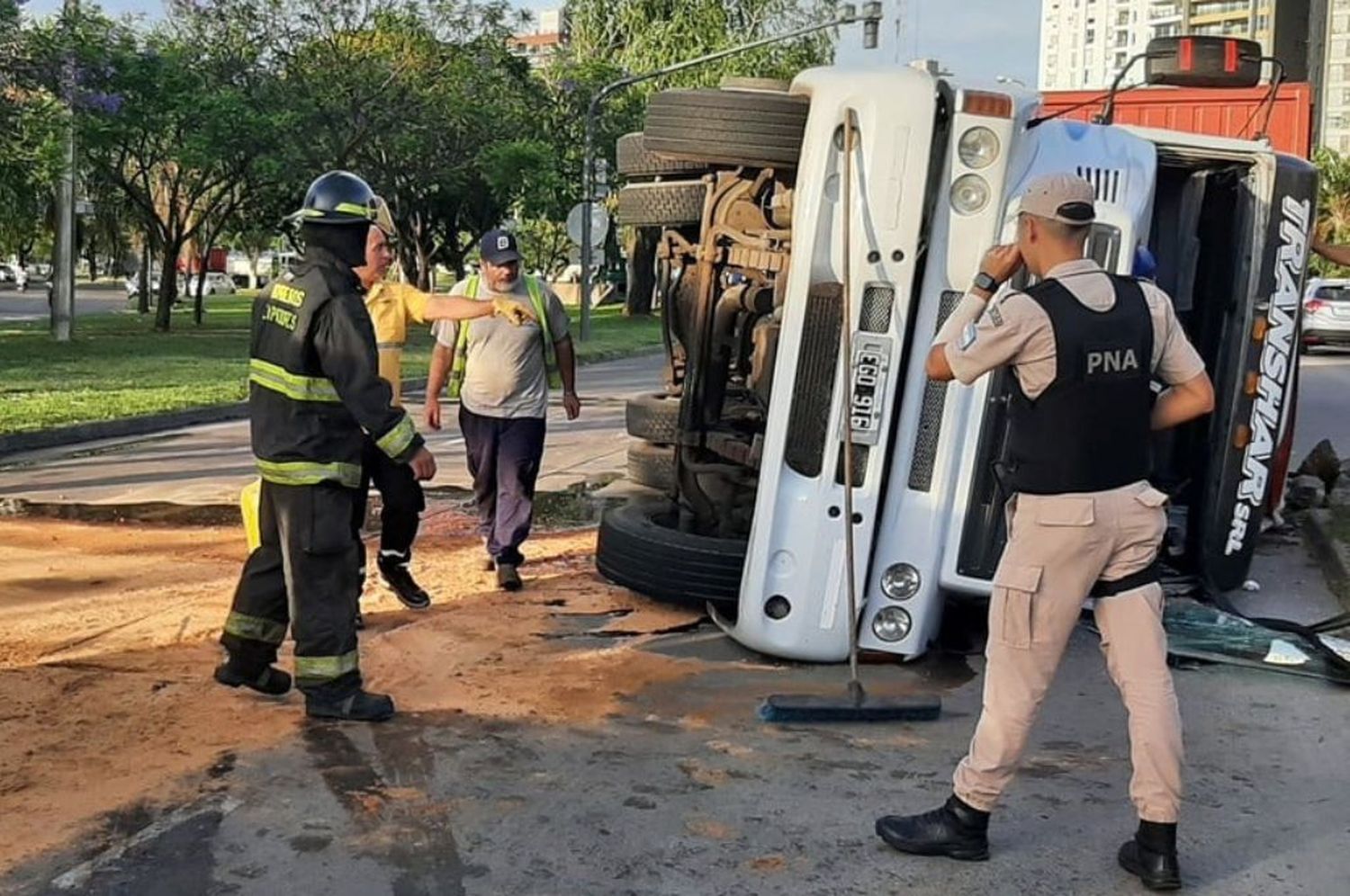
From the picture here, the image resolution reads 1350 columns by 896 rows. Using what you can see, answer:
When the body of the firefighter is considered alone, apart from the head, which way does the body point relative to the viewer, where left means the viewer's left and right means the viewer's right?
facing away from the viewer and to the right of the viewer

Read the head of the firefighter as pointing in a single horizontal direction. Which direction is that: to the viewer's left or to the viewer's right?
to the viewer's right

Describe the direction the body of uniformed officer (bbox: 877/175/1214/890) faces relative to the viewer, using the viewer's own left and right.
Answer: facing away from the viewer and to the left of the viewer

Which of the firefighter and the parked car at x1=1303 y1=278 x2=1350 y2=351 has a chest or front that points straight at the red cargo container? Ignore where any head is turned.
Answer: the firefighter

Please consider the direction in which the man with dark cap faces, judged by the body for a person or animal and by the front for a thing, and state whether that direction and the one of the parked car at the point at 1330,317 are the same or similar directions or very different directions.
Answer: very different directions

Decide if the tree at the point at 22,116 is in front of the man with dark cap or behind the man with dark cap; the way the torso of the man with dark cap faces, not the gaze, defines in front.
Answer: behind
